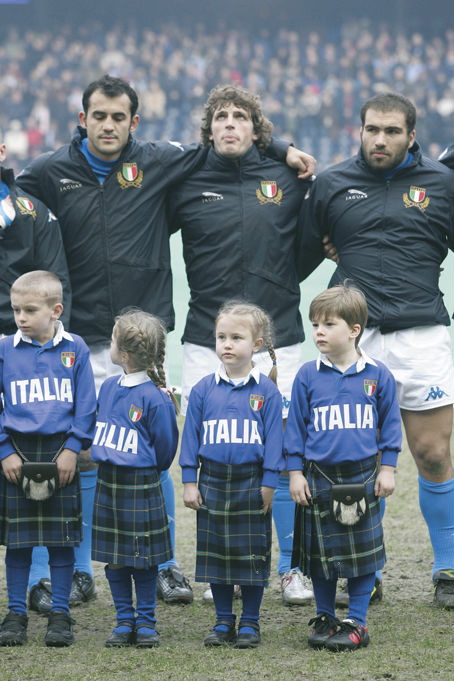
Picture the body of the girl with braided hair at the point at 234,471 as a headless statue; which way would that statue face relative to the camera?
toward the camera

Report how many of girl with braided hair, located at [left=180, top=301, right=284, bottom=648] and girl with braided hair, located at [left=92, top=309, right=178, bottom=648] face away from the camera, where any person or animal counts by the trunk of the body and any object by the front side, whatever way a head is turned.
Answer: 0

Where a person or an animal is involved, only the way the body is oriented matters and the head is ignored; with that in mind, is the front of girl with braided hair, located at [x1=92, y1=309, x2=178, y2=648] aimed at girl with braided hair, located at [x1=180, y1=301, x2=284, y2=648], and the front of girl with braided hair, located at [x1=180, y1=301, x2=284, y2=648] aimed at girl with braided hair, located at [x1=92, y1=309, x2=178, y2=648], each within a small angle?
no

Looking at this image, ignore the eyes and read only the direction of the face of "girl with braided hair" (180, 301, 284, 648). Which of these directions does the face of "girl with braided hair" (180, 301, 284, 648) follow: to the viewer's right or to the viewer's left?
to the viewer's left
